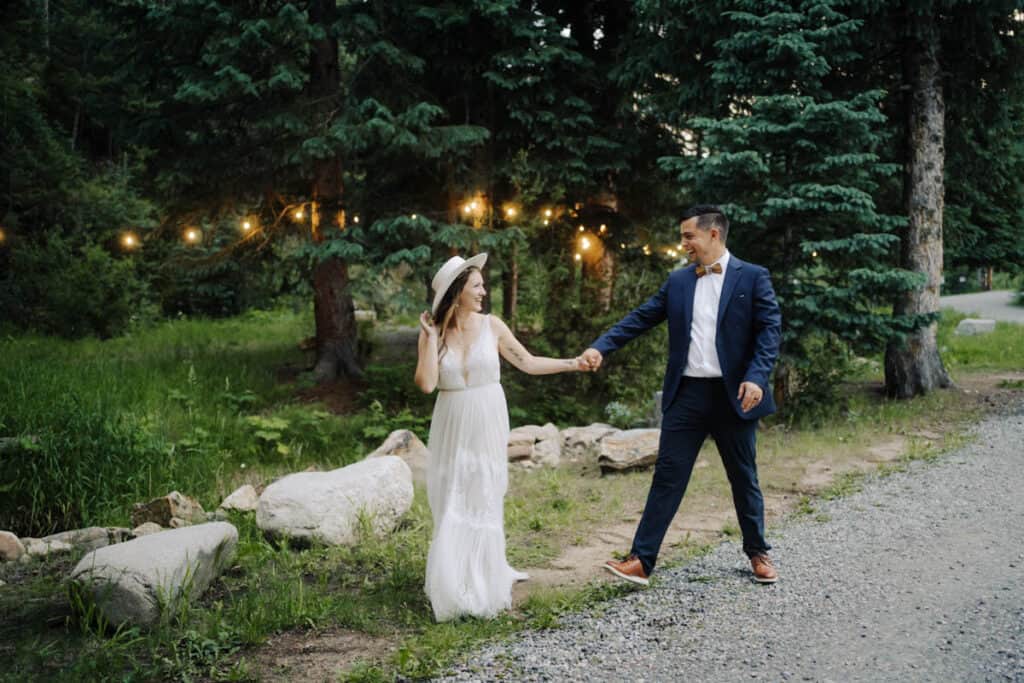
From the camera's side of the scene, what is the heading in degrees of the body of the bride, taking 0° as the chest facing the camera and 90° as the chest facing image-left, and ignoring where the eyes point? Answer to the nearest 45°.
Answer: approximately 0°

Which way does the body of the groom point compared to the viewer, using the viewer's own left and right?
facing the viewer and to the left of the viewer

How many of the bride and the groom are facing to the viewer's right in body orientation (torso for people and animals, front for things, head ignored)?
0

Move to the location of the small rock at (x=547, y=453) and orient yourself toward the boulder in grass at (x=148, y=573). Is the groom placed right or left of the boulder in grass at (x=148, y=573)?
left

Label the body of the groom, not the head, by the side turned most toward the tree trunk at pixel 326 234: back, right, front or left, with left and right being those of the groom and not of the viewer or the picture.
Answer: right

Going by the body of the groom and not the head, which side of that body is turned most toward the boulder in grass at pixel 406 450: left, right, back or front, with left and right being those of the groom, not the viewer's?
right

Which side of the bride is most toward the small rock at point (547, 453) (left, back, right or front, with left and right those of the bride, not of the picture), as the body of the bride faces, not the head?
back

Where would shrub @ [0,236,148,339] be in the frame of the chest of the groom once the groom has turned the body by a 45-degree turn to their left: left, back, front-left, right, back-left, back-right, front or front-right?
back-right

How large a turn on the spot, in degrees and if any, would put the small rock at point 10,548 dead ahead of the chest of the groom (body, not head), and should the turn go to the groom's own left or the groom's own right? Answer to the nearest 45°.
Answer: approximately 45° to the groom's own right
